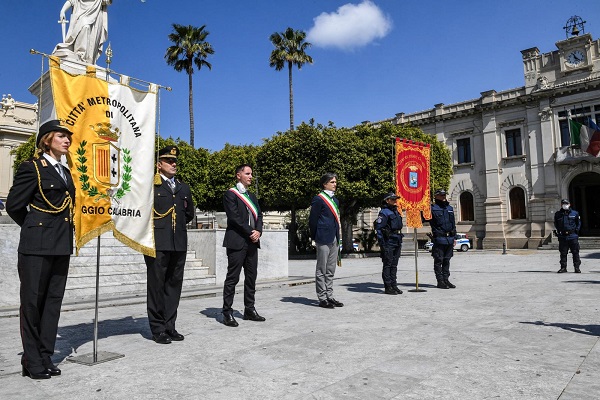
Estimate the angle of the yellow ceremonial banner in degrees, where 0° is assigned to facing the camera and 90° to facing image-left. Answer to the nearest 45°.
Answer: approximately 315°

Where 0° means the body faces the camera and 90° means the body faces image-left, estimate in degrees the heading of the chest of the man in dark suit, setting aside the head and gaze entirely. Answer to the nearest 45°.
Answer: approximately 315°

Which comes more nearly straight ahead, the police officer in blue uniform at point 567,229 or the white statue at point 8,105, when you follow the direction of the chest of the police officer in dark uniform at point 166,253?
the police officer in blue uniform

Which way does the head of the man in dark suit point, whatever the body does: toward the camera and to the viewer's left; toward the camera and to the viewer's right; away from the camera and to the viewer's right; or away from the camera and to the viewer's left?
toward the camera and to the viewer's right

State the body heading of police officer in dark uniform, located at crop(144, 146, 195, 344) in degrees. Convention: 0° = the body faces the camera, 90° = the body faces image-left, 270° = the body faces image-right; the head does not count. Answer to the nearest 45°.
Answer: approximately 315°

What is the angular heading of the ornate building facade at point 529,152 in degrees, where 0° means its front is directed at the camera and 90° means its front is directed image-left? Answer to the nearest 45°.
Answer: approximately 45°

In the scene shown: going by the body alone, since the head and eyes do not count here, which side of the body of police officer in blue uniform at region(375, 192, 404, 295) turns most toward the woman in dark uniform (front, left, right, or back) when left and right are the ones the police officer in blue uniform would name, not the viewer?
right

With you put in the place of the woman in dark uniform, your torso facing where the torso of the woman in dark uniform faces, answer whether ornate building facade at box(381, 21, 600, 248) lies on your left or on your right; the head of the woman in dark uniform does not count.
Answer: on your left

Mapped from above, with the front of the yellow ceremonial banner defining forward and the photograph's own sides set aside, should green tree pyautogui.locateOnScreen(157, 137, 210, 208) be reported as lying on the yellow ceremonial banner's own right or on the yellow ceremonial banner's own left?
on the yellow ceremonial banner's own left

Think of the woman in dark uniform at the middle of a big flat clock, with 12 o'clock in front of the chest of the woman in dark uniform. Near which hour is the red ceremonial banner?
The red ceremonial banner is roughly at 10 o'clock from the woman in dark uniform.

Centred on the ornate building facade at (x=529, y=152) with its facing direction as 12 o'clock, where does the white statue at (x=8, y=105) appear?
The white statue is roughly at 1 o'clock from the ornate building facade.
